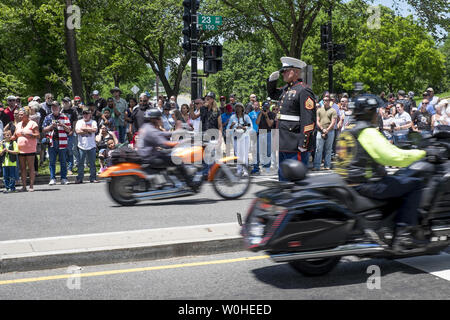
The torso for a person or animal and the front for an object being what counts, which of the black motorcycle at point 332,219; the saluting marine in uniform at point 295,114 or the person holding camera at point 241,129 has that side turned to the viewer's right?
the black motorcycle

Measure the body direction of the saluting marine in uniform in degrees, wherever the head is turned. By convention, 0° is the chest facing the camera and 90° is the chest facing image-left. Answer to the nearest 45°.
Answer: approximately 45°

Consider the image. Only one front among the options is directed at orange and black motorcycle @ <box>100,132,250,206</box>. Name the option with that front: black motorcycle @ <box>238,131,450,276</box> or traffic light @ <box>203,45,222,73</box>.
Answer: the traffic light

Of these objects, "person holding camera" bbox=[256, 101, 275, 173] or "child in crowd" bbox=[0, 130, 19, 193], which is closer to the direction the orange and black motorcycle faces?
the person holding camera

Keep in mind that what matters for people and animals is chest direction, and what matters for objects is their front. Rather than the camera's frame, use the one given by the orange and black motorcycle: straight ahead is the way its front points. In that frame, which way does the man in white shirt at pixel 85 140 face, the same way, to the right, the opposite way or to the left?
to the right

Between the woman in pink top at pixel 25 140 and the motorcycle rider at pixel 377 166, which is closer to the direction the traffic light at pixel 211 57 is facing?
the motorcycle rider

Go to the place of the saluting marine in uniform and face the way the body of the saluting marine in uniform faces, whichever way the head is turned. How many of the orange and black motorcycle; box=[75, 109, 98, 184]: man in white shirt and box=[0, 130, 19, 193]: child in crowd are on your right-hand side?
3

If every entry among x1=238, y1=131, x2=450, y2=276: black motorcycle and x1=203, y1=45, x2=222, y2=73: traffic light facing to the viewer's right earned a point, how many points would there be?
1

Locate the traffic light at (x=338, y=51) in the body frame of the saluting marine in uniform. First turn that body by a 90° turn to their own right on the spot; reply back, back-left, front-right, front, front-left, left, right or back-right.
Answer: front-right

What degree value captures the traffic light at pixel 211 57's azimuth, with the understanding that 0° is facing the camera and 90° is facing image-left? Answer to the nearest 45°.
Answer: approximately 0°
